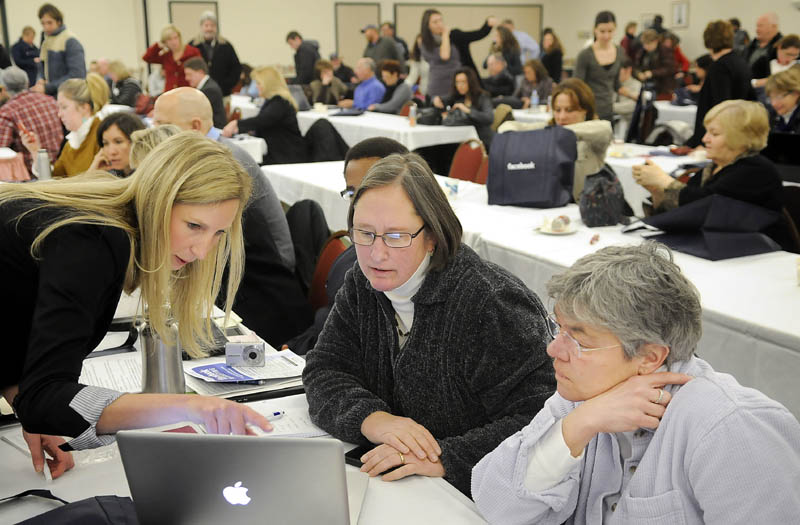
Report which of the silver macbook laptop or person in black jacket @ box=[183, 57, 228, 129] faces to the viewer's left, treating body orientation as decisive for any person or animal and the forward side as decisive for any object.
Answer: the person in black jacket

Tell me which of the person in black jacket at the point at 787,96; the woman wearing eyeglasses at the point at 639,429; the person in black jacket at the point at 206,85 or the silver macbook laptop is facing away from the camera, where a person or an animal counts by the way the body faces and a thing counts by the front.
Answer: the silver macbook laptop

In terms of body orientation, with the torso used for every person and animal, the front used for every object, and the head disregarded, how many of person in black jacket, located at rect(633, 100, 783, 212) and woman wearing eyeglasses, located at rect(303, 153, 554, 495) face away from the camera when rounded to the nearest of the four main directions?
0

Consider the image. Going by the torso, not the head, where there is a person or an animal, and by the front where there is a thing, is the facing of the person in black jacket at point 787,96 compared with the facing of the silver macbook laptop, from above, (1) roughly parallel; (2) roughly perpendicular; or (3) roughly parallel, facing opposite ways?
roughly perpendicular

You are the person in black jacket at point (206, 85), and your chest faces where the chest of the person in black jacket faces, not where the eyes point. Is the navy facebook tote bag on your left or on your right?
on your left

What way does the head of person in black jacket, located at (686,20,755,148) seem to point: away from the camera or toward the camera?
away from the camera

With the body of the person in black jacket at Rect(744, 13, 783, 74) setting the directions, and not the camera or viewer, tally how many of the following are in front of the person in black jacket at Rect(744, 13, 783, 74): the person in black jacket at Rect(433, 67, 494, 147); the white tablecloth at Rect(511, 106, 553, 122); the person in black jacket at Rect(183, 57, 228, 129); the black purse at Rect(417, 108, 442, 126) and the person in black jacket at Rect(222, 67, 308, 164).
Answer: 5

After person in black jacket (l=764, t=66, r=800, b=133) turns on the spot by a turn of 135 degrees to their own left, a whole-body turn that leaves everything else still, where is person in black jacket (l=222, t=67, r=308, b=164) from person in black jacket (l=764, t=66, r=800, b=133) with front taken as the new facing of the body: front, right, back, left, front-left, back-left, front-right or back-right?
back

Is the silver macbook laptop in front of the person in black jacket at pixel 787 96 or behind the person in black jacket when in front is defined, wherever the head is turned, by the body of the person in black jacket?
in front

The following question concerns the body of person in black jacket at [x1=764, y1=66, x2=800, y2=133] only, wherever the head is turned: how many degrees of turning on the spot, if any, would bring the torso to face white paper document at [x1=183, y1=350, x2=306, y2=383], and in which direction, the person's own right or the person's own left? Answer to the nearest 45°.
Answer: approximately 45° to the person's own left

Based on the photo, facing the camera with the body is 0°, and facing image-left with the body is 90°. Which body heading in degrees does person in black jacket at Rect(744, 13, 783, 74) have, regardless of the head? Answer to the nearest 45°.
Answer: approximately 45°

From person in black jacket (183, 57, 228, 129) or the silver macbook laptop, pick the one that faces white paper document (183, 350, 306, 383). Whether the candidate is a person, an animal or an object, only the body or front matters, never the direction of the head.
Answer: the silver macbook laptop

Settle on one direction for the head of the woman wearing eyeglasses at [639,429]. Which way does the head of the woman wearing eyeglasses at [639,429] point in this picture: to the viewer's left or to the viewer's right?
to the viewer's left

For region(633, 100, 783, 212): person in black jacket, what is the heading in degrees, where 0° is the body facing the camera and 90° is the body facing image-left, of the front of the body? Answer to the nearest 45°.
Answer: approximately 90°

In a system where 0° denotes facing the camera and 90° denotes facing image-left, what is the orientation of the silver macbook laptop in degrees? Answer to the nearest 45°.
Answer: approximately 180°
